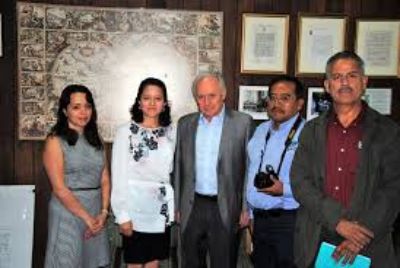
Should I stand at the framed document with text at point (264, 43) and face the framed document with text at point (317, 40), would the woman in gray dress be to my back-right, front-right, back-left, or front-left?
back-right

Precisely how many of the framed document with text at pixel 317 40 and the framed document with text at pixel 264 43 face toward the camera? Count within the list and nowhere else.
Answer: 2

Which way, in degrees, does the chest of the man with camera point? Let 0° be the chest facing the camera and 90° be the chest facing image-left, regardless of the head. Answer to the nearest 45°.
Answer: approximately 45°

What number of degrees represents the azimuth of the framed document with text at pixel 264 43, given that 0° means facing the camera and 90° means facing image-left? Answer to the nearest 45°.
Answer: approximately 0°

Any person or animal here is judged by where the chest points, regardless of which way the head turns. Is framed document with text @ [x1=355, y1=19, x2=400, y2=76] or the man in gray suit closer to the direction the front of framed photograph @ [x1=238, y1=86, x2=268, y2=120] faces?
the man in gray suit

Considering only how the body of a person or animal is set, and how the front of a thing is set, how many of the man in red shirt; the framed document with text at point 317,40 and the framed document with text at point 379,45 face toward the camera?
3

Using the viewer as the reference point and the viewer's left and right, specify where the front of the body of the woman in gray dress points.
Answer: facing the viewer and to the right of the viewer

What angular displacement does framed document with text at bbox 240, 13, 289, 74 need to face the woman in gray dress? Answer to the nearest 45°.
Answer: approximately 45° to its right

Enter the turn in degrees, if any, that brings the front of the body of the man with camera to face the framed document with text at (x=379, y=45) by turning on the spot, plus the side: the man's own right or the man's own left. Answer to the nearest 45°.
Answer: approximately 180°

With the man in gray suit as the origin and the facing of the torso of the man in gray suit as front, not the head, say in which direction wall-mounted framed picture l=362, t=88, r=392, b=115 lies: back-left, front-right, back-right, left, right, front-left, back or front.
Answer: back-left

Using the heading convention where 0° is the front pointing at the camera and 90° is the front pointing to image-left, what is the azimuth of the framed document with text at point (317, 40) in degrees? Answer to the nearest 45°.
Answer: approximately 0°
